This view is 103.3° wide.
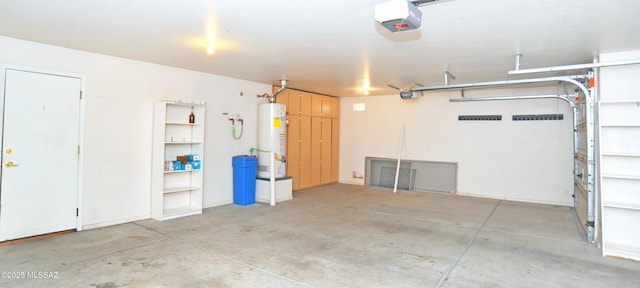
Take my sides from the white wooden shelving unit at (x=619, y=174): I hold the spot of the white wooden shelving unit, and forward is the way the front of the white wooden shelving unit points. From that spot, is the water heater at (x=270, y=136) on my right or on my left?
on my right

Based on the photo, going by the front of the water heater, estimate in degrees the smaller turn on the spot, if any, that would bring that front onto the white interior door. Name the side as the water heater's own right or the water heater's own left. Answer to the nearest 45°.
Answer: approximately 90° to the water heater's own right

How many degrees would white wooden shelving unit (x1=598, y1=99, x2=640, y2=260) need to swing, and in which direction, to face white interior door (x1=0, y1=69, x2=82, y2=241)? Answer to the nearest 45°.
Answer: approximately 45° to its right

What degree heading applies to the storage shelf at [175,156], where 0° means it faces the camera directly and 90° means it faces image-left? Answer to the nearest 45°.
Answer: approximately 315°

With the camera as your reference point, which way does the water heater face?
facing the viewer and to the right of the viewer
